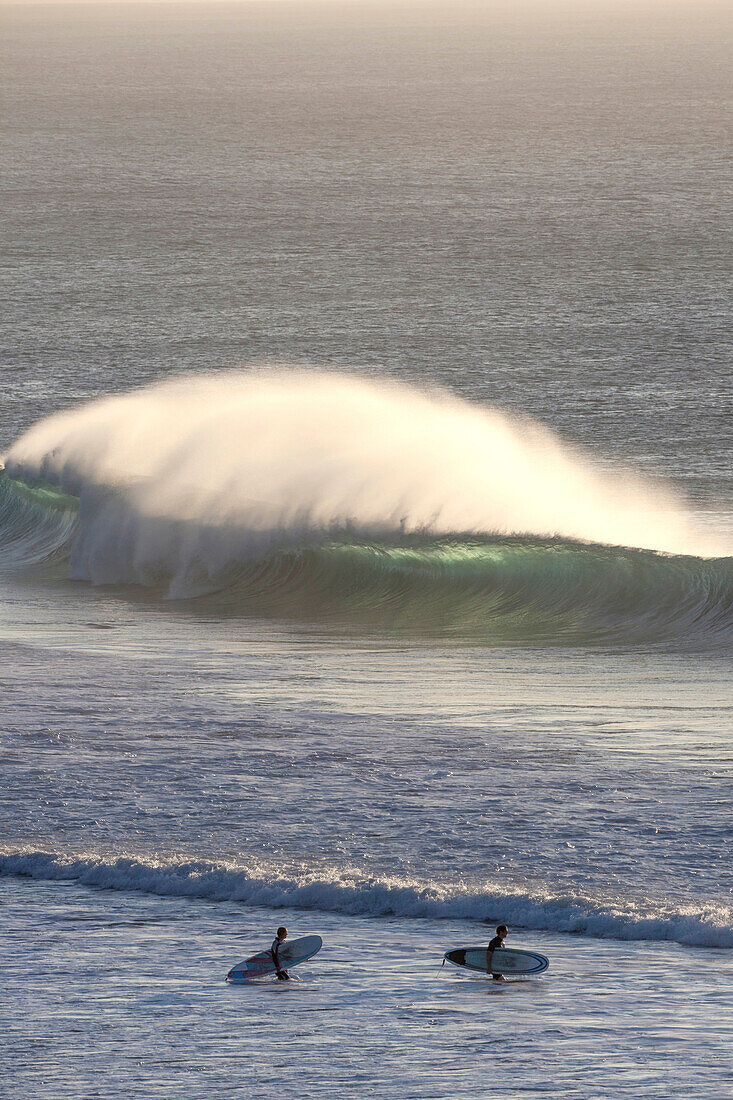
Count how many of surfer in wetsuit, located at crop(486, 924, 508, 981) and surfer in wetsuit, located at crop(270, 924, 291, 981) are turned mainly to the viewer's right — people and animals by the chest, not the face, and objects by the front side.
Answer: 2

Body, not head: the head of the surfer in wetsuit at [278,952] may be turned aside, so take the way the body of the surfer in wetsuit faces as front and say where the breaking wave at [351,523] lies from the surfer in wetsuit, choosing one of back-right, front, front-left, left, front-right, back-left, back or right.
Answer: left

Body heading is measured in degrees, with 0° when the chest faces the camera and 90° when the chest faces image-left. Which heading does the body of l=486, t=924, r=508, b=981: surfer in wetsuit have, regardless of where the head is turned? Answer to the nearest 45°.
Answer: approximately 270°

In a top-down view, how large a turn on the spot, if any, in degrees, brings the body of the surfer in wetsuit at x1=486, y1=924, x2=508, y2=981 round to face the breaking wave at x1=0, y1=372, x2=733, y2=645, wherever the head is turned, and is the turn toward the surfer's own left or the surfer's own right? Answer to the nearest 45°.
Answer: approximately 90° to the surfer's own left

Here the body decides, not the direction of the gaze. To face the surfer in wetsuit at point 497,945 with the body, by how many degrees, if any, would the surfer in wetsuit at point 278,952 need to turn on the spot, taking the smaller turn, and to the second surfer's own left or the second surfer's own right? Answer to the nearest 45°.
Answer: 0° — they already face them

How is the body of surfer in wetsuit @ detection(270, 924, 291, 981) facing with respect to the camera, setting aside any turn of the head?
to the viewer's right

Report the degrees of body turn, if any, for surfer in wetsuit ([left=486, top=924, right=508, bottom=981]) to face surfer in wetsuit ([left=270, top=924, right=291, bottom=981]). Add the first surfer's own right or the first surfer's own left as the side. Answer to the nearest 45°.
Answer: approximately 180°
